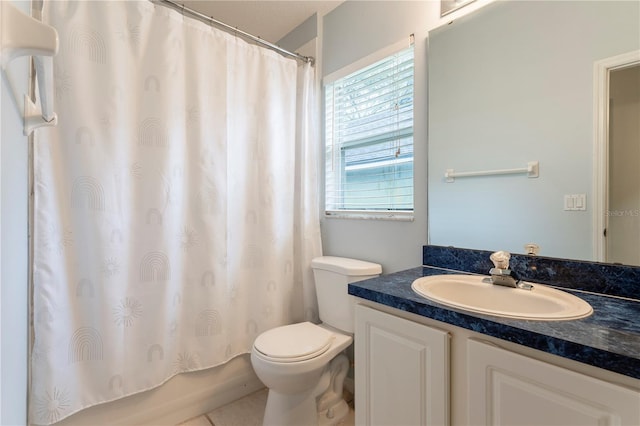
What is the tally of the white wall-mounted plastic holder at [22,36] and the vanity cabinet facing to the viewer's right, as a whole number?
1

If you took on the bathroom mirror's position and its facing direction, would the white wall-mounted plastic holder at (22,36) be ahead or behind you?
ahead

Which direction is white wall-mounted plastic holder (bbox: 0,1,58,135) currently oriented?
to the viewer's right

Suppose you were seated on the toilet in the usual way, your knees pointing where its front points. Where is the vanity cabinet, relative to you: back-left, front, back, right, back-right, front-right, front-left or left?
left

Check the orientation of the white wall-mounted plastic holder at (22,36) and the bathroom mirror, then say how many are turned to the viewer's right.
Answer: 1

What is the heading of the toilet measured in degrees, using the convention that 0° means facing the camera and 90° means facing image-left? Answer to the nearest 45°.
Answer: approximately 45°

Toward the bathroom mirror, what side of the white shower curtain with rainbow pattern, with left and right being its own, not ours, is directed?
front

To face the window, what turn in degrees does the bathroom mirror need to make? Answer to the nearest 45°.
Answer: approximately 45° to its right

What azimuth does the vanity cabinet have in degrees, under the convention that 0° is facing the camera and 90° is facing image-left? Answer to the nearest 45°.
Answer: approximately 45°
